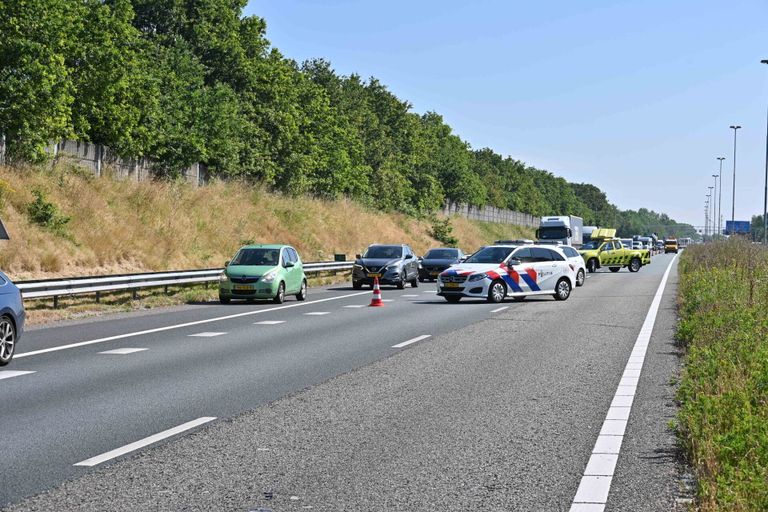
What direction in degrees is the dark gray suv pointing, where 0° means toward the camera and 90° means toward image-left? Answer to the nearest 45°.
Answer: approximately 45°

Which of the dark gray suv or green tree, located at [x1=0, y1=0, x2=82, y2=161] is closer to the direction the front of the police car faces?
the green tree

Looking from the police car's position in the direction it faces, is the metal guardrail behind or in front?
in front

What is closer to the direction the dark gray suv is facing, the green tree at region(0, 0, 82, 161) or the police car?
the green tree

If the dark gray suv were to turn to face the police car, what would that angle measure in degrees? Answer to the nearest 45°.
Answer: approximately 90° to its left

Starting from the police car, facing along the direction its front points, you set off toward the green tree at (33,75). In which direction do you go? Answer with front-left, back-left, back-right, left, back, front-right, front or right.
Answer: front-right

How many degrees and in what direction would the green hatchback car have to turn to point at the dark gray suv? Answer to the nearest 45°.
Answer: approximately 180°

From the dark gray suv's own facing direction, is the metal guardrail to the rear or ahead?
ahead

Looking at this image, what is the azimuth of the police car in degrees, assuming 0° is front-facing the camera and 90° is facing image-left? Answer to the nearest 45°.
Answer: approximately 45°

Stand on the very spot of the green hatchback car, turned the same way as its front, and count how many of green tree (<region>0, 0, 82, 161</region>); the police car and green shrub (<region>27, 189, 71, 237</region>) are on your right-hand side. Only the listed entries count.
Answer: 2

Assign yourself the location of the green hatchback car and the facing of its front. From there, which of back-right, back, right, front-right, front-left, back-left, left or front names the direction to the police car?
back-left

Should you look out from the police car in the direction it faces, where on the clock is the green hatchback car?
The green hatchback car is roughly at 1 o'clock from the police car.

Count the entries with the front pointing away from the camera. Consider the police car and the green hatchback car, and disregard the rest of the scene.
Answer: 0
